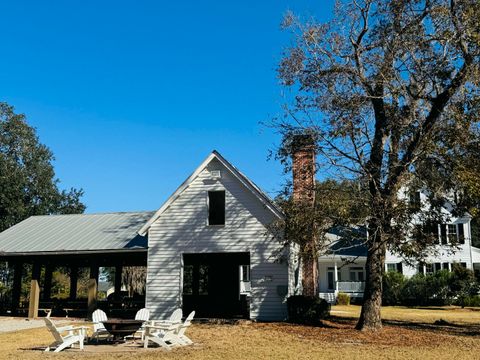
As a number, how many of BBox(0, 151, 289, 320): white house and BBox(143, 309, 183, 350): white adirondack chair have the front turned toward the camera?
1

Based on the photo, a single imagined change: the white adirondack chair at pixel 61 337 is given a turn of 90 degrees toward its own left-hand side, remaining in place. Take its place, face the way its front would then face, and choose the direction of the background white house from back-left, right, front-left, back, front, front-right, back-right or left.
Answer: right

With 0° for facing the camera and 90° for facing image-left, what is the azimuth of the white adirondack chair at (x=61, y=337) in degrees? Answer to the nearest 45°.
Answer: approximately 225°

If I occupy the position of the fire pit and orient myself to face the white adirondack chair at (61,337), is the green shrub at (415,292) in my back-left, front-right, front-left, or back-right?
back-right

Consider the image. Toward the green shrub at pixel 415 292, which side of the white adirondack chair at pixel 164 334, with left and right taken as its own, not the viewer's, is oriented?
right

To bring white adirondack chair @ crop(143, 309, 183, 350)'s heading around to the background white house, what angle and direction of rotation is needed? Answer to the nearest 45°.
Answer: approximately 90° to its right

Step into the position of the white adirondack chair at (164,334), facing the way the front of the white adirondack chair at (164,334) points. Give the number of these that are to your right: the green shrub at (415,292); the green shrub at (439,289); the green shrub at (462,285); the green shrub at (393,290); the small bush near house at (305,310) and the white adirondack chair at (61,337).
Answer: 5

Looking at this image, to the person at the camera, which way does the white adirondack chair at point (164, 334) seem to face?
facing away from the viewer and to the left of the viewer

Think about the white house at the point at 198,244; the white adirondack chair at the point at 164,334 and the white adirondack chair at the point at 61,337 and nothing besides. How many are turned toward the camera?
1

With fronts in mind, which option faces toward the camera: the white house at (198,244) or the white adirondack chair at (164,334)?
the white house

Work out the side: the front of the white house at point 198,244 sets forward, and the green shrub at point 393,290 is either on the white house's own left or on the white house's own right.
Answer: on the white house's own left

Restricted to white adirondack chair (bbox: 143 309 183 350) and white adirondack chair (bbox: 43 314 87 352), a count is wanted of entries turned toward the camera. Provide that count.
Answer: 0

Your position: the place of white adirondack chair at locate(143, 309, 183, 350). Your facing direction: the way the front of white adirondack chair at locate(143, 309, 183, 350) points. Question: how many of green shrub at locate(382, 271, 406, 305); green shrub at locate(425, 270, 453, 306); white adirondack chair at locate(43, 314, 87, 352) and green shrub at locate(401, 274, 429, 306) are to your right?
3

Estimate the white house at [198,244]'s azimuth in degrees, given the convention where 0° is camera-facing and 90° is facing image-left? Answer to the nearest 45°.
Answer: approximately 0°

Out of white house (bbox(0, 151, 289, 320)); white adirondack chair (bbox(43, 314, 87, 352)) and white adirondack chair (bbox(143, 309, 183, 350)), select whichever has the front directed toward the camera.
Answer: the white house

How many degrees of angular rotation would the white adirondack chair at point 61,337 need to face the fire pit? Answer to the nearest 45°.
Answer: approximately 45° to its right
